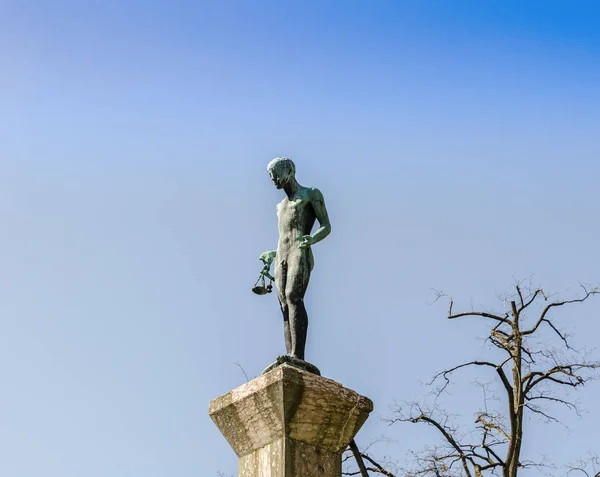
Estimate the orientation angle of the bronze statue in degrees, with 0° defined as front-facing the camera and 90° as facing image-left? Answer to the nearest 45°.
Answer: approximately 45°
